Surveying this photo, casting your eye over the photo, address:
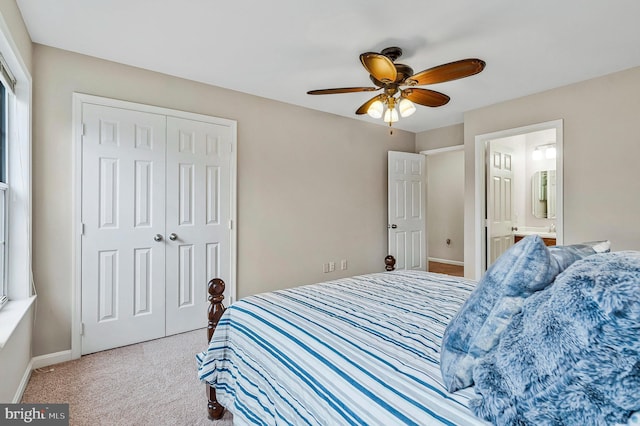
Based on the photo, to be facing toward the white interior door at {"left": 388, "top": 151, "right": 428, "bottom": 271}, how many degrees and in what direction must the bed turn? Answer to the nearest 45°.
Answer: approximately 45° to its right

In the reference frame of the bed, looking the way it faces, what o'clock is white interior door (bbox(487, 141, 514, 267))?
The white interior door is roughly at 2 o'clock from the bed.

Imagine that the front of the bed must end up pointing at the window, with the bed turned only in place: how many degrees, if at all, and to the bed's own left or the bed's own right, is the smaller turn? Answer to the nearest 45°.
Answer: approximately 45° to the bed's own left

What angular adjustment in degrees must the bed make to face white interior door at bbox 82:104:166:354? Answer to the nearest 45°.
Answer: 0° — it already faces it

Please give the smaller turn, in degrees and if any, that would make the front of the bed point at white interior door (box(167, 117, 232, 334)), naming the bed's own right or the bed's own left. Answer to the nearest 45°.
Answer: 0° — it already faces it

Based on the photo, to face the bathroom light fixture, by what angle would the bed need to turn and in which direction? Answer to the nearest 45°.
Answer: approximately 45° to its right

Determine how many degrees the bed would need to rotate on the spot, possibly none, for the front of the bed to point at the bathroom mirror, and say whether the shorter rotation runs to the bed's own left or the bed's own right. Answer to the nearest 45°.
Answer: approximately 45° to the bed's own right

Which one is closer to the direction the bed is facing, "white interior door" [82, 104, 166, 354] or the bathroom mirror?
the white interior door

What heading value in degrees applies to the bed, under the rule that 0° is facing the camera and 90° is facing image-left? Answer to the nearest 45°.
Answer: approximately 135°
